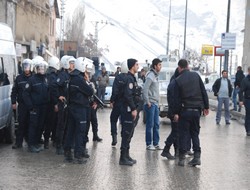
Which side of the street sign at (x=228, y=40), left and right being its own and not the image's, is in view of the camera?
front

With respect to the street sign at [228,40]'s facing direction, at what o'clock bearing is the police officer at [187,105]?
The police officer is roughly at 12 o'clock from the street sign.

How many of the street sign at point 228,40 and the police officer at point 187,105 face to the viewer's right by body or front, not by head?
0

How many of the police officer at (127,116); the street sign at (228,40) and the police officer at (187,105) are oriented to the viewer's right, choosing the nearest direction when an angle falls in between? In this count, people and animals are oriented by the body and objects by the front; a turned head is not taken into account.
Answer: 1

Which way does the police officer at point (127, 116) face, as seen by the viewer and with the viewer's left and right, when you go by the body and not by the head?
facing to the right of the viewer

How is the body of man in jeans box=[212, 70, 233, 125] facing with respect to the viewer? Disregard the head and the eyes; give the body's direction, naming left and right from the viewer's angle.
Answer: facing the viewer
